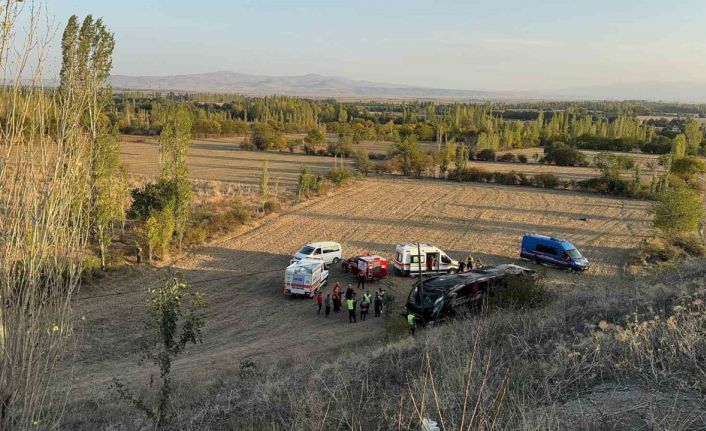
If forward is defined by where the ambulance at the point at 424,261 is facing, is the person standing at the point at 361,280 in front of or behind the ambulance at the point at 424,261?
behind

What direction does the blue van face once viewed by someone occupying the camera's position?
facing the viewer and to the right of the viewer

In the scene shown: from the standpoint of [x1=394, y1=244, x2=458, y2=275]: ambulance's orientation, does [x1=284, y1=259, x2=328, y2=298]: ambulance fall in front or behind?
behind

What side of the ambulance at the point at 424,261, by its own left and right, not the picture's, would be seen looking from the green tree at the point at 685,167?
front

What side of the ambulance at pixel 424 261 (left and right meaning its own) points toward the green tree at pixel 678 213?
front

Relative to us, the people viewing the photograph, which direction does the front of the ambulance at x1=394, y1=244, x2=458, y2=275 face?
facing away from the viewer and to the right of the viewer

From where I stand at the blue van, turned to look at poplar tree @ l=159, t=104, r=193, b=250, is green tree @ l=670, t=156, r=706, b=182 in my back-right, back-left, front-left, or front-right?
back-right

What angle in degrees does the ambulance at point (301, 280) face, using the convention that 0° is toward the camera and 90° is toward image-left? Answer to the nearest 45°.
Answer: approximately 225°

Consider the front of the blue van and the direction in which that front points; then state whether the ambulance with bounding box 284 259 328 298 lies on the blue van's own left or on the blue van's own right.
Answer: on the blue van's own right

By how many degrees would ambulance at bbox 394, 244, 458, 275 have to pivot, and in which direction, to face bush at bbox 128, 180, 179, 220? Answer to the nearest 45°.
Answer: approximately 135° to its left

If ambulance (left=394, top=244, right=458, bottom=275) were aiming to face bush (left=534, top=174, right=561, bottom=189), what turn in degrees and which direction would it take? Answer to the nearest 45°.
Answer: approximately 45° to its left
